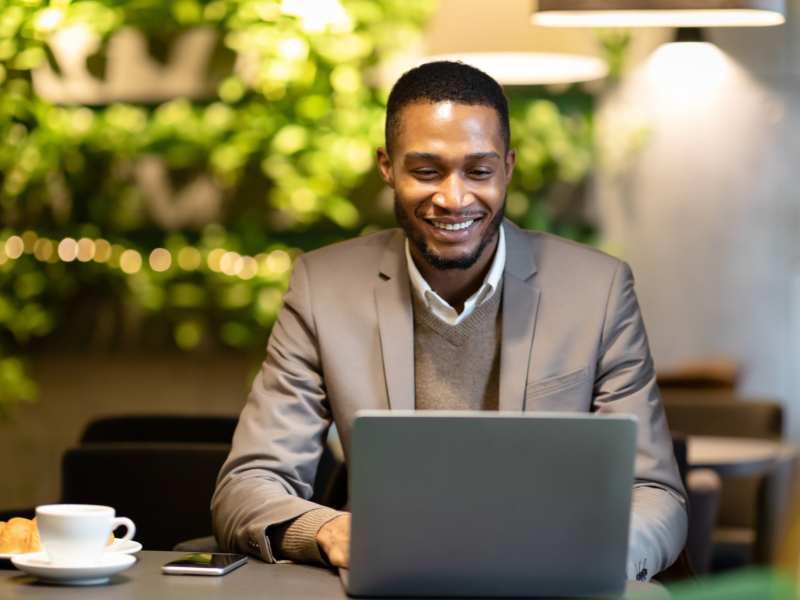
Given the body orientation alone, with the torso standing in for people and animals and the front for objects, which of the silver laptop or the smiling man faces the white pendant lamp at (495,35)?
the silver laptop

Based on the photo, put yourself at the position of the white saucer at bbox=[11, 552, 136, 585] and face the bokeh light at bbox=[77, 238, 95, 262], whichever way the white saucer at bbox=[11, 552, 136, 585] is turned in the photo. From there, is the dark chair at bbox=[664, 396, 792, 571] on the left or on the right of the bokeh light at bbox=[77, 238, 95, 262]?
right

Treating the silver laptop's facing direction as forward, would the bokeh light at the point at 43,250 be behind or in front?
in front

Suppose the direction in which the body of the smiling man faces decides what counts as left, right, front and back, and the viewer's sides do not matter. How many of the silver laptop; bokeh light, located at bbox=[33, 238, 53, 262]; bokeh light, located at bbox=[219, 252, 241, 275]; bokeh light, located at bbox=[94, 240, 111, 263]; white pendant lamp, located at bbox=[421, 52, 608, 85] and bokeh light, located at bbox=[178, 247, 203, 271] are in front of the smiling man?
1

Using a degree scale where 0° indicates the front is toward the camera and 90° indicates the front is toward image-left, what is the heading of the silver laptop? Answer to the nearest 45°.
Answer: approximately 180°

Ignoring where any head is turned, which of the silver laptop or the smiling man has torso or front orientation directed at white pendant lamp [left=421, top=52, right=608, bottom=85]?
the silver laptop

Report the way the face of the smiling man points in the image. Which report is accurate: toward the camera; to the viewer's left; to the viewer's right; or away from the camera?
toward the camera

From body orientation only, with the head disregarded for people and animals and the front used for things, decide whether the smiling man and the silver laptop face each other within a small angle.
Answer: yes

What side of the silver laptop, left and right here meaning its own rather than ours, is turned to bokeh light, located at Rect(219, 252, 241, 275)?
front

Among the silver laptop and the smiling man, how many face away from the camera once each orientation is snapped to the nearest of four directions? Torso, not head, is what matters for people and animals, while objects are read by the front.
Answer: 1

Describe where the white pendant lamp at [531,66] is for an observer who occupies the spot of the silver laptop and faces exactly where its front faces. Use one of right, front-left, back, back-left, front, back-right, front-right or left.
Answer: front

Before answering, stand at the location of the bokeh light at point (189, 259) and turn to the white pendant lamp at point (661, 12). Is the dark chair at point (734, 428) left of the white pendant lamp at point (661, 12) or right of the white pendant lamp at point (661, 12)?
left

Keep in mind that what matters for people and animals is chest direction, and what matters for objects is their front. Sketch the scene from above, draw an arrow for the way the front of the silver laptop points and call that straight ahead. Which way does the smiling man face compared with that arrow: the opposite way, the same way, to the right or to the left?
the opposite way

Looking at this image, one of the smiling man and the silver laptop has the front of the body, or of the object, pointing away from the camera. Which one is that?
the silver laptop

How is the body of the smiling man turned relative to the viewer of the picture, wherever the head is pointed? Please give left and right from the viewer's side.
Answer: facing the viewer

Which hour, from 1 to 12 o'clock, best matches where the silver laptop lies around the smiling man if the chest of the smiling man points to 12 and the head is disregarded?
The silver laptop is roughly at 12 o'clock from the smiling man.

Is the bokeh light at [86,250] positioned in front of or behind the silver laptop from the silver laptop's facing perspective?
in front
